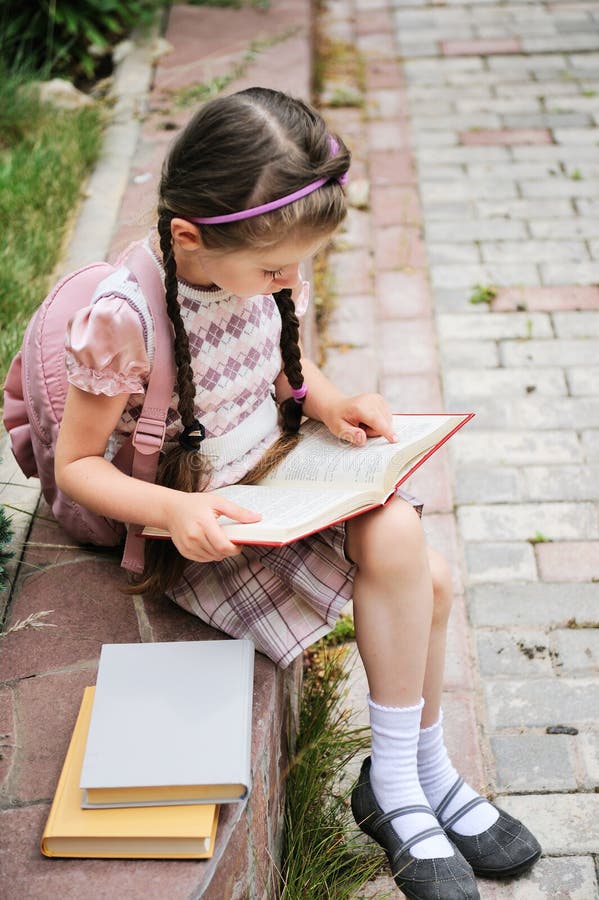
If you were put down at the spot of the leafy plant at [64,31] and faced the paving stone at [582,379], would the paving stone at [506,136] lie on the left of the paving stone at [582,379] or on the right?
left

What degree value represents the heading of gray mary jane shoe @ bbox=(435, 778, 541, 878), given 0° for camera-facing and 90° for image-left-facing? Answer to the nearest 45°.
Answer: approximately 315°

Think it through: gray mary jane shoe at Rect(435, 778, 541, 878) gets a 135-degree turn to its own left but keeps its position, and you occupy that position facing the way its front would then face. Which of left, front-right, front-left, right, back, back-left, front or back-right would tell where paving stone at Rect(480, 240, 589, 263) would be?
front

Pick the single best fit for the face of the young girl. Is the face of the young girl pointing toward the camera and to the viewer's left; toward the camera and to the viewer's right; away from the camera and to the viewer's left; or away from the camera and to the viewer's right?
toward the camera and to the viewer's right

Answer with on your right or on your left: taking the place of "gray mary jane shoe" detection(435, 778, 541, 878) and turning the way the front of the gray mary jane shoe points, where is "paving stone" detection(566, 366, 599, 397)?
on your left

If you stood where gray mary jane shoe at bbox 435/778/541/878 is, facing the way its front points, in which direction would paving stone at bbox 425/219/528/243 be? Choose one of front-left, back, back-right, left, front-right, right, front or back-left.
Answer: back-left

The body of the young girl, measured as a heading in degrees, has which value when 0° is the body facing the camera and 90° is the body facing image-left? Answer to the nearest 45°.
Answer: approximately 315°
